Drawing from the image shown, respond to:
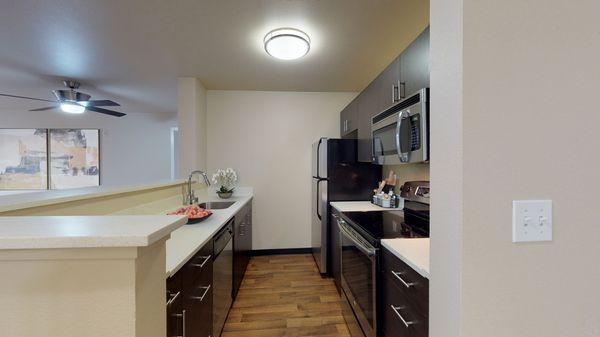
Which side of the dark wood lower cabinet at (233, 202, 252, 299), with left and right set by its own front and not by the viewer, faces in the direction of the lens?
right

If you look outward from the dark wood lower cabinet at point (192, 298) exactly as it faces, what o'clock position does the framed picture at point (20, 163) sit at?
The framed picture is roughly at 8 o'clock from the dark wood lower cabinet.

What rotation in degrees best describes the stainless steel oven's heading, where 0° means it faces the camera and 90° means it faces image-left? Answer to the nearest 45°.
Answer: approximately 90°

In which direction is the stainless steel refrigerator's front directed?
to the viewer's left

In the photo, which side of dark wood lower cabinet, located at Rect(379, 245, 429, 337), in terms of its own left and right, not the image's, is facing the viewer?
left

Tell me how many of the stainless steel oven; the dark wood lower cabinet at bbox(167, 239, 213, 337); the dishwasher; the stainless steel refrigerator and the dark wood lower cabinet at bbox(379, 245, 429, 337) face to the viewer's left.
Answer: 3

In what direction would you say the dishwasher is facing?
to the viewer's right

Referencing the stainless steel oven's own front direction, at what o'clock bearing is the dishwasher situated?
The dishwasher is roughly at 12 o'clock from the stainless steel oven.

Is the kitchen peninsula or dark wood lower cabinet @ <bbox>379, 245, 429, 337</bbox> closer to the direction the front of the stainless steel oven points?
the kitchen peninsula

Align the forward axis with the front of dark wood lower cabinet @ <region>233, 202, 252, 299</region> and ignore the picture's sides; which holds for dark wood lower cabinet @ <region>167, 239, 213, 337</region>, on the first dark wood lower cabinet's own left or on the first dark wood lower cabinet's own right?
on the first dark wood lower cabinet's own right

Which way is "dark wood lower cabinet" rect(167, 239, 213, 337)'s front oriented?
to the viewer's right

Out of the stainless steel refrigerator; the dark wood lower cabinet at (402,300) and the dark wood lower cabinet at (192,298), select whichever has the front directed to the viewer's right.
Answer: the dark wood lower cabinet at (192,298)

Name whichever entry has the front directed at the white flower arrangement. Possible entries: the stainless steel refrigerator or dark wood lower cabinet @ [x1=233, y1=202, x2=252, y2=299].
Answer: the stainless steel refrigerator
